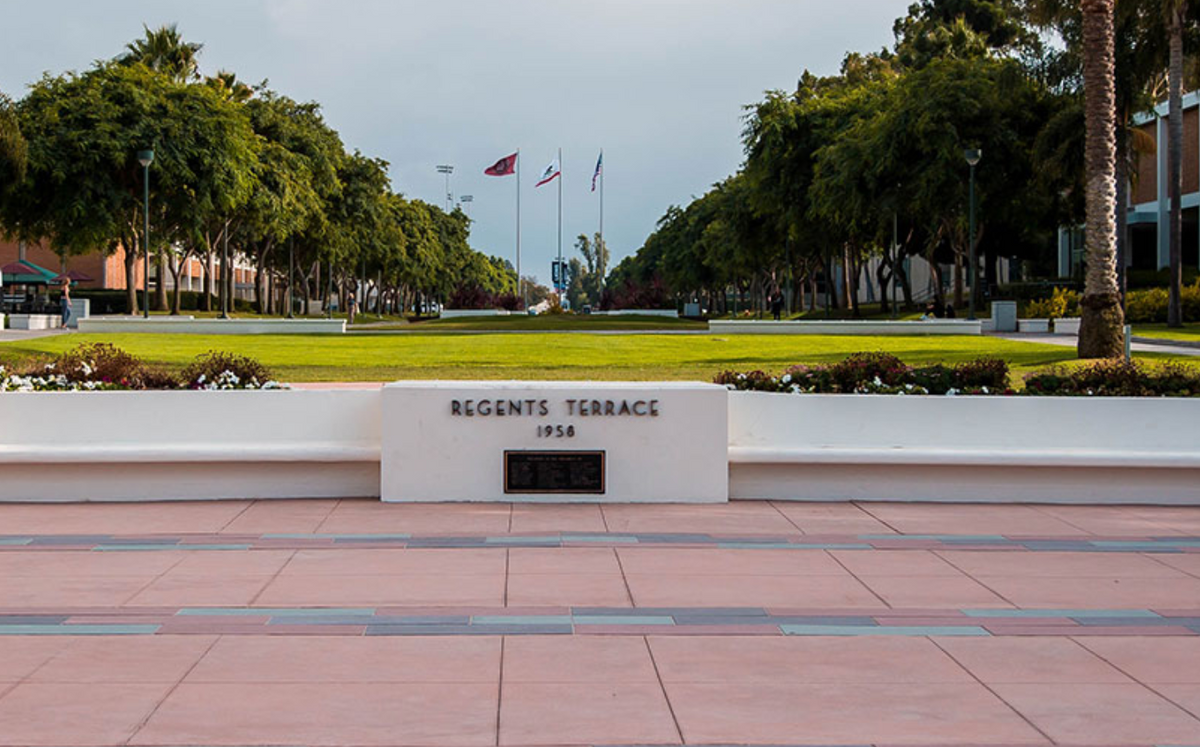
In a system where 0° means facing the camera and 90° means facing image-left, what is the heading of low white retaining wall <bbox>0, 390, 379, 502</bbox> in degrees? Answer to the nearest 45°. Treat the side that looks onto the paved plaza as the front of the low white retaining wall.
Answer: approximately 0°

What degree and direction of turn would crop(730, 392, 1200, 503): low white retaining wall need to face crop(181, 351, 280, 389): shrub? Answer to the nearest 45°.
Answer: approximately 90° to its right

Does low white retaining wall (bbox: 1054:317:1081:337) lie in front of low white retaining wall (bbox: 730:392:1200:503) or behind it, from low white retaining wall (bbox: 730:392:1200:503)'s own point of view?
behind

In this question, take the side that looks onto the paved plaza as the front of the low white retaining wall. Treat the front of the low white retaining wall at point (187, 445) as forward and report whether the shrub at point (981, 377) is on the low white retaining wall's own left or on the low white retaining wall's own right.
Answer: on the low white retaining wall's own left

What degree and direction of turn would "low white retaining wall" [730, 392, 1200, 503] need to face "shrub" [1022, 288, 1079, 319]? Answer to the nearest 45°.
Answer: approximately 180°

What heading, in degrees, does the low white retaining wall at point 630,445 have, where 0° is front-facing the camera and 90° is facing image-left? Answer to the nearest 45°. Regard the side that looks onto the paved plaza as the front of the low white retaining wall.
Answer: approximately 0°

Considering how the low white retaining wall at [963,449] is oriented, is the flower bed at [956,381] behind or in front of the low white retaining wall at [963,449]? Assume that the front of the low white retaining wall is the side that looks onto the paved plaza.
behind

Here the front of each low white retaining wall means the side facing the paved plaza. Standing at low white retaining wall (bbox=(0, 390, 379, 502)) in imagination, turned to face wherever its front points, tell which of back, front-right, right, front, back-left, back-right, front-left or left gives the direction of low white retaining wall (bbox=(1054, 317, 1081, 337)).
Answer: back-left

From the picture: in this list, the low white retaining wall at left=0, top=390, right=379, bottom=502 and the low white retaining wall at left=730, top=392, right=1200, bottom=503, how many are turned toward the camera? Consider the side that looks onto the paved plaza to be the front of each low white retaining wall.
2
